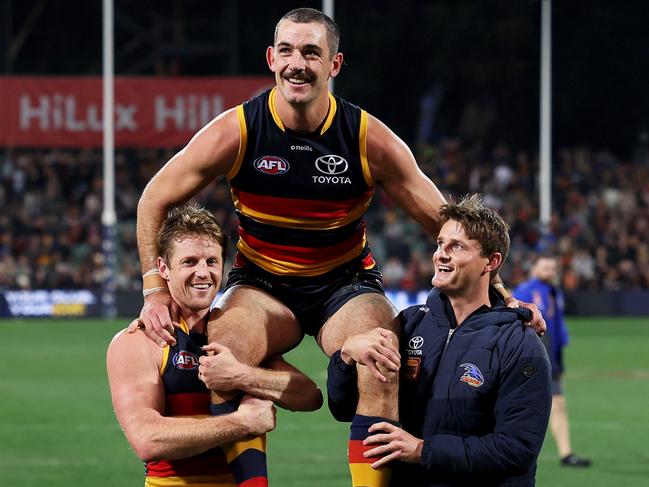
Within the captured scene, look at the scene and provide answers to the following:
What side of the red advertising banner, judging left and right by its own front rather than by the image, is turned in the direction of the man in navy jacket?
front

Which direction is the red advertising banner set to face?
toward the camera

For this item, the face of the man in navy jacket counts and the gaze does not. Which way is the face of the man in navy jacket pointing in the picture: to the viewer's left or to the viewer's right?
to the viewer's left

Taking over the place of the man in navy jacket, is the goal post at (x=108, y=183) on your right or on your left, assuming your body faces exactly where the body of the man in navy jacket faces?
on your right

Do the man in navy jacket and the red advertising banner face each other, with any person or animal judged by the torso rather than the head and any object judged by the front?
no

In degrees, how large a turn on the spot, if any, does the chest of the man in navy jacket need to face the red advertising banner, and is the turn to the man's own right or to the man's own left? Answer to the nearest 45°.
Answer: approximately 135° to the man's own right

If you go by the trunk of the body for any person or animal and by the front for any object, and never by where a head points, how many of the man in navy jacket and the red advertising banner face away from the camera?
0

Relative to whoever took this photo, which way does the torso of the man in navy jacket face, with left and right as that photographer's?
facing the viewer and to the left of the viewer
